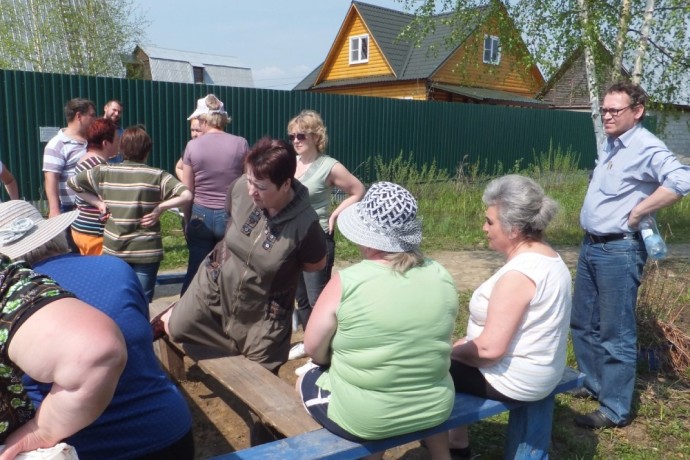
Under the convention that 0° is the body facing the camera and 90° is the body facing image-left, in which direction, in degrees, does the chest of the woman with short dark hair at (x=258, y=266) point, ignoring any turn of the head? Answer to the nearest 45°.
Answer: approximately 45°

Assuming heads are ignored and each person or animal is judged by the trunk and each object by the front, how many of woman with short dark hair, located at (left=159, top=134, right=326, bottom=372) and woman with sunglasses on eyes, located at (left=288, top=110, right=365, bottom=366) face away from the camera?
0

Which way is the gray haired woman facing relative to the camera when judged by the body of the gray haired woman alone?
to the viewer's left

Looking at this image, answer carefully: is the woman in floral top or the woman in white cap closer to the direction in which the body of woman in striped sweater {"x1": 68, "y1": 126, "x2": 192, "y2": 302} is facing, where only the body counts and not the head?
the woman in white cap

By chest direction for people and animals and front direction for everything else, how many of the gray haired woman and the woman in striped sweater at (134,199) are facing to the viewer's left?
1

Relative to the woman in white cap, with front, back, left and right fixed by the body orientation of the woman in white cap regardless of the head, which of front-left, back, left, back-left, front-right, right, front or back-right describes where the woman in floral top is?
back-left

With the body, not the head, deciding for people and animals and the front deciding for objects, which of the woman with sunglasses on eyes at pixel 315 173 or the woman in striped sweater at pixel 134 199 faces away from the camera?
the woman in striped sweater

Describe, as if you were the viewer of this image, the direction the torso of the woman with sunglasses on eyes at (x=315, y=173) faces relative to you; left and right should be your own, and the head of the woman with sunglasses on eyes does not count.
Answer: facing the viewer and to the left of the viewer

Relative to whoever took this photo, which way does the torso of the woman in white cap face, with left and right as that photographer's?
facing away from the viewer and to the left of the viewer

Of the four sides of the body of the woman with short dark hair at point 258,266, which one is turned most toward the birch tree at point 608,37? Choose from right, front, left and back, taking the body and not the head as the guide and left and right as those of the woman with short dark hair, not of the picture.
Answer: back

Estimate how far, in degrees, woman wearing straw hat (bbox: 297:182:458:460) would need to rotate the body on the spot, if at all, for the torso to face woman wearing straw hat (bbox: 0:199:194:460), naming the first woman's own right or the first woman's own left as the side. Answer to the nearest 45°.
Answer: approximately 90° to the first woman's own left

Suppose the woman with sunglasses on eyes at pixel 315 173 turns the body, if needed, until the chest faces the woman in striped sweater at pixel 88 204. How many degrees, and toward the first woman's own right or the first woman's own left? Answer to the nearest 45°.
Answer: approximately 45° to the first woman's own right

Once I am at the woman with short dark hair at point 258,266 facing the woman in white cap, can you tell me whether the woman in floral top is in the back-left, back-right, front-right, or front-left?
back-left

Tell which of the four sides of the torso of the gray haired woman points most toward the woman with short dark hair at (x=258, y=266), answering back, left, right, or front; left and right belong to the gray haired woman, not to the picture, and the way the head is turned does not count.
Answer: front

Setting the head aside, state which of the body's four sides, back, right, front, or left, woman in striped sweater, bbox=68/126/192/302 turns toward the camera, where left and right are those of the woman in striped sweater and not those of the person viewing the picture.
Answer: back

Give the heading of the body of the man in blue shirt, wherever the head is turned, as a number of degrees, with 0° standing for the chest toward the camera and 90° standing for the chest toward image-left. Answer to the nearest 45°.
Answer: approximately 45°

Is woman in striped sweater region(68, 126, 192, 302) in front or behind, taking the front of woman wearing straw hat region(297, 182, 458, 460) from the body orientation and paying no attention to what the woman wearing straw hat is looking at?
in front
